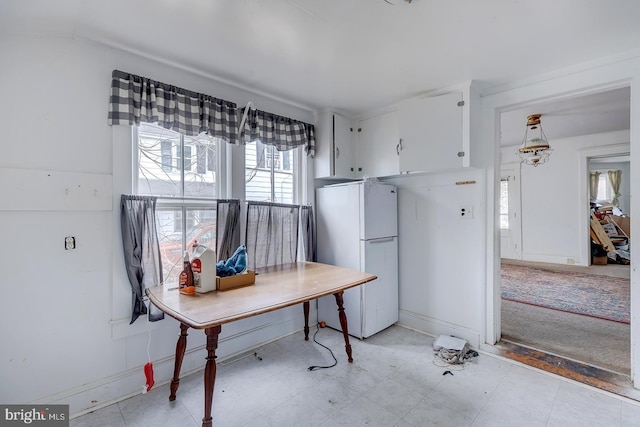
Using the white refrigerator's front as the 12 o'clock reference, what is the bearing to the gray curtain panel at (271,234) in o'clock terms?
The gray curtain panel is roughly at 4 o'clock from the white refrigerator.

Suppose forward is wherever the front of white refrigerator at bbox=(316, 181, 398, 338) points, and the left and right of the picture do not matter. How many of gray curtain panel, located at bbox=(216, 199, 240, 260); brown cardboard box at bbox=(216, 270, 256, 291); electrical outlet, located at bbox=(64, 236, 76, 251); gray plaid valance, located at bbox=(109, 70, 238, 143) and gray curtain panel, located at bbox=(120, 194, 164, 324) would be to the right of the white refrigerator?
5

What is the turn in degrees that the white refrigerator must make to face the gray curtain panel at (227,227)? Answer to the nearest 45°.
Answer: approximately 90° to its right

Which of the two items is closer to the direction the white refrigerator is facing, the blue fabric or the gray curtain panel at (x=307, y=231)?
the blue fabric

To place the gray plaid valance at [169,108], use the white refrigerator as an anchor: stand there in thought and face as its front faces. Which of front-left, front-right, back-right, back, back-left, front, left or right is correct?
right

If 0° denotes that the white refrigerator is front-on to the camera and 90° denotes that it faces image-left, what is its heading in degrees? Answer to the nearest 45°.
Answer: approximately 315°

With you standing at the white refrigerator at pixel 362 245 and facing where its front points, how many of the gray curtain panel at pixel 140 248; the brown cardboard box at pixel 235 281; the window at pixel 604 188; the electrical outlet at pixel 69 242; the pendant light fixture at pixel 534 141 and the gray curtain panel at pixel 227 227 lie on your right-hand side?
4

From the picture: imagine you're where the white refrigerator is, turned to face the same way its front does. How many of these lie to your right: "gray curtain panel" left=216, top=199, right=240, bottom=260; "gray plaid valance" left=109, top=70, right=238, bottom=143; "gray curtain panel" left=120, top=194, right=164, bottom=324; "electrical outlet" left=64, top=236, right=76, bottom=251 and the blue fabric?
5

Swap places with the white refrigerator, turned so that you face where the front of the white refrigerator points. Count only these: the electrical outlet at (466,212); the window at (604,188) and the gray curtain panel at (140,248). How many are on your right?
1

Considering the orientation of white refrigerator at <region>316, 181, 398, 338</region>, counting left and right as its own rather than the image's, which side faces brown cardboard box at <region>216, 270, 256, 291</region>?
right

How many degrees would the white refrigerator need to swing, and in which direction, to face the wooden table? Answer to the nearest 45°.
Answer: approximately 90° to its right

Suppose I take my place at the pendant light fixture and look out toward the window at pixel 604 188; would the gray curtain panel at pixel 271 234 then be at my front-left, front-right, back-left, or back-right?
back-left

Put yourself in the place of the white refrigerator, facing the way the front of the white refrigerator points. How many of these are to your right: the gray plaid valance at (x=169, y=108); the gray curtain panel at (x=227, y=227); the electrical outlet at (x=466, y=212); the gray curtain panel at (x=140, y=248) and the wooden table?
4

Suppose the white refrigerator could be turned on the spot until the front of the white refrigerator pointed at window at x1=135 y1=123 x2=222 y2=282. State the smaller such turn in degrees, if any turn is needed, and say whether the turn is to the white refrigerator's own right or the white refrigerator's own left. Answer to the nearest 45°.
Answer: approximately 90° to the white refrigerator's own right

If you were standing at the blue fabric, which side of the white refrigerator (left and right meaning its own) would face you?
right

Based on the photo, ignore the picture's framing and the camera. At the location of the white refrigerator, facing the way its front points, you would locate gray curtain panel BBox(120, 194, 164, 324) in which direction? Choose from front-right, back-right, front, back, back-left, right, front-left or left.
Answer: right

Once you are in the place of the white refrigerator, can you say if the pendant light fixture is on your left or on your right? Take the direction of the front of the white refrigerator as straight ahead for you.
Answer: on your left
